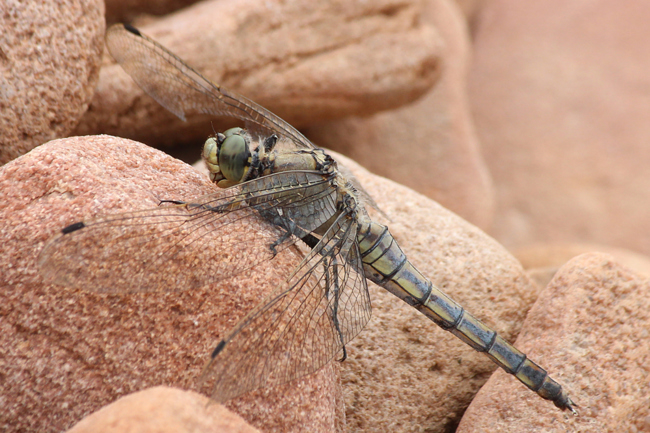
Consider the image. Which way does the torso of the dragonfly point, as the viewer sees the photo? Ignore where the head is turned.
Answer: to the viewer's left

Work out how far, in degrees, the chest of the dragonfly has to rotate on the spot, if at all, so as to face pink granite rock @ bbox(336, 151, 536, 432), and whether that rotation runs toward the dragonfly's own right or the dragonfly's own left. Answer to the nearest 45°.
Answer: approximately 180°
